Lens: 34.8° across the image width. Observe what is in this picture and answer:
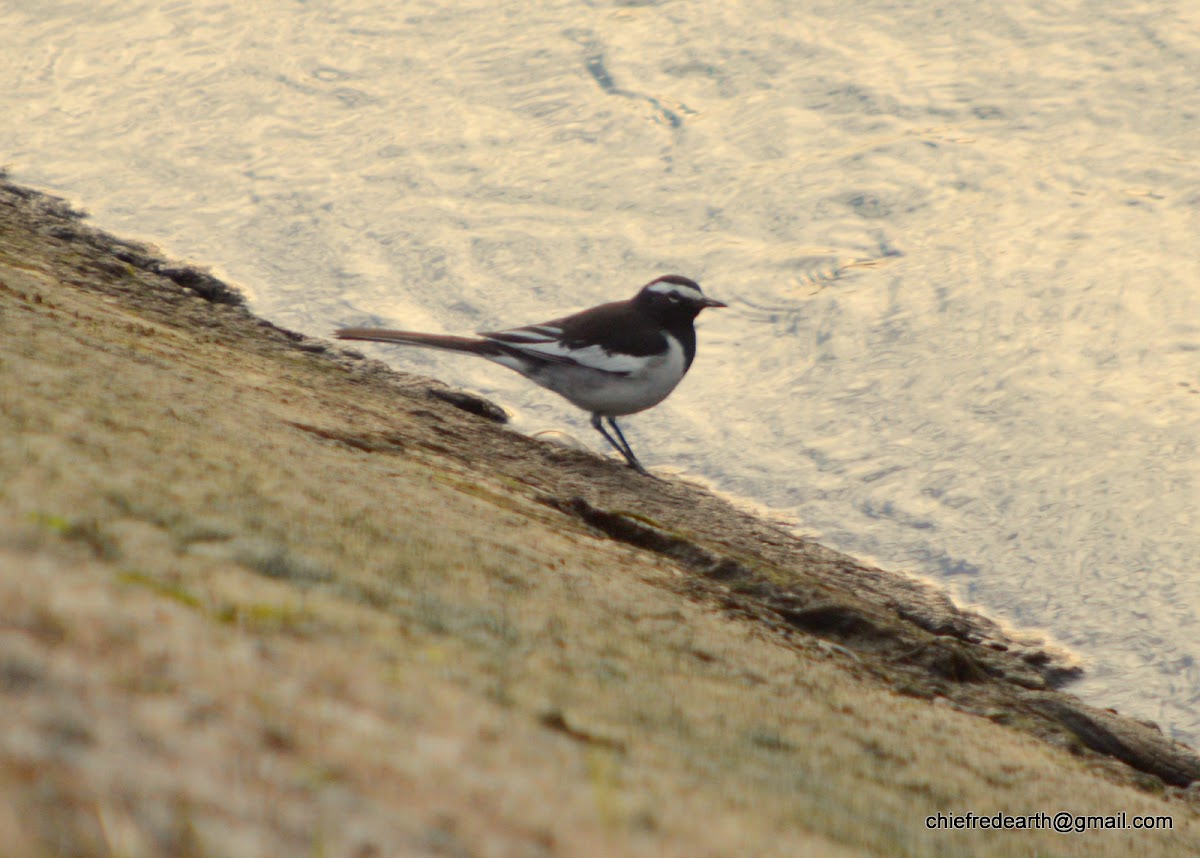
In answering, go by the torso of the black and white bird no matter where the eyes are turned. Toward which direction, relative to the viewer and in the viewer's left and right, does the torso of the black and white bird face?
facing to the right of the viewer
